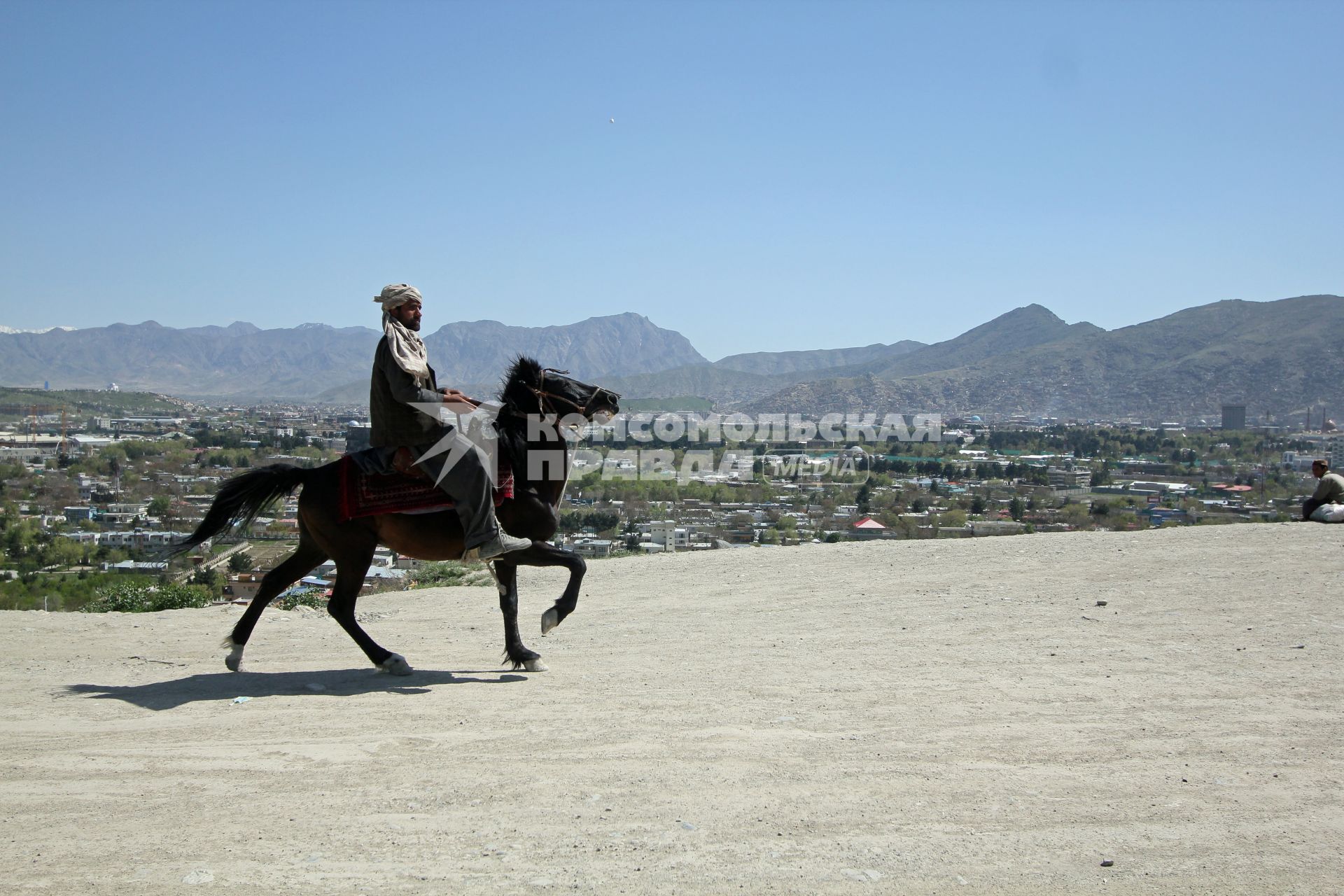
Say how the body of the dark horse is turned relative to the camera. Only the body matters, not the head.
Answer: to the viewer's right

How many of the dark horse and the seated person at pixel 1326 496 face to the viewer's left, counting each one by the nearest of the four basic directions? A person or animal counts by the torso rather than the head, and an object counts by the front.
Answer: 1

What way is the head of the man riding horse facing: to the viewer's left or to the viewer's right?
to the viewer's right

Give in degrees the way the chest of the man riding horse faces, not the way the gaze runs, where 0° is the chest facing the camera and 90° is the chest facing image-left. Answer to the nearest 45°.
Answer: approximately 270°

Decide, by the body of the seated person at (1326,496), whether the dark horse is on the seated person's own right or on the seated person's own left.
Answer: on the seated person's own left

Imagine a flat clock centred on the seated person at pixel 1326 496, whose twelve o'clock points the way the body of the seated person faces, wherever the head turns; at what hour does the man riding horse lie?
The man riding horse is roughly at 10 o'clock from the seated person.

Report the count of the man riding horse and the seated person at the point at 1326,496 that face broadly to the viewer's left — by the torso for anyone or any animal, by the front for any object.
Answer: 1

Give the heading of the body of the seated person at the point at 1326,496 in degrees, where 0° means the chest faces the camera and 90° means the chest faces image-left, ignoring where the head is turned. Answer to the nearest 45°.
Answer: approximately 90°
